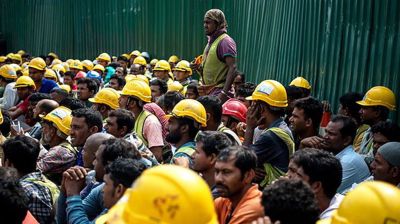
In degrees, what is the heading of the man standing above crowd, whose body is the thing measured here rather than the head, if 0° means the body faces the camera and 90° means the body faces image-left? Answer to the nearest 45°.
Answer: approximately 45°
